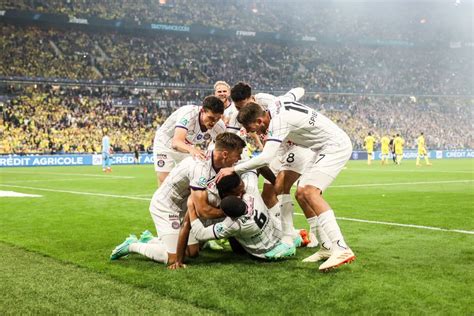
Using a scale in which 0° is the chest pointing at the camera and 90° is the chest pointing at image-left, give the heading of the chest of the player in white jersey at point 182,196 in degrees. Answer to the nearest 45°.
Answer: approximately 270°

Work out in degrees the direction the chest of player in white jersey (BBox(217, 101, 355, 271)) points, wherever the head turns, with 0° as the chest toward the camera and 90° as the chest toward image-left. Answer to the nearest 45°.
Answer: approximately 90°

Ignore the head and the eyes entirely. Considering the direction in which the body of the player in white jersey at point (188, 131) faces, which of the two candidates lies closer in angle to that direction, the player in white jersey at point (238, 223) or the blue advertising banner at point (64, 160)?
the player in white jersey

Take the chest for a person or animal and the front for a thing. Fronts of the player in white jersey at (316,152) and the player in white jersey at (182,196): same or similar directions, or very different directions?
very different directions

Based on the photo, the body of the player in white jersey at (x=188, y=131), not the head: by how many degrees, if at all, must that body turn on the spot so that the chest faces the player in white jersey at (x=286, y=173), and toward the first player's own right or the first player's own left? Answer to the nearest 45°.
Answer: approximately 45° to the first player's own left

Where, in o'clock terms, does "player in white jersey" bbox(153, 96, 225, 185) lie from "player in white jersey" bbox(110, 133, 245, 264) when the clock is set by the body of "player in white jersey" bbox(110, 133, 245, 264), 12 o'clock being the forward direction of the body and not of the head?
"player in white jersey" bbox(153, 96, 225, 185) is roughly at 9 o'clock from "player in white jersey" bbox(110, 133, 245, 264).

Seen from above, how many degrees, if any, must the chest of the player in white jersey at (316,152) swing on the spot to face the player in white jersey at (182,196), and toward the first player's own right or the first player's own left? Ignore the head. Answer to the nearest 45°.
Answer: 0° — they already face them

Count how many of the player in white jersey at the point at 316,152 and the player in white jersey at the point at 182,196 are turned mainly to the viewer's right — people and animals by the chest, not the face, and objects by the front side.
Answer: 1

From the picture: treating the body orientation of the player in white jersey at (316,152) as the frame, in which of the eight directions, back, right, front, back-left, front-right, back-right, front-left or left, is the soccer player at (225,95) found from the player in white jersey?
front-right
